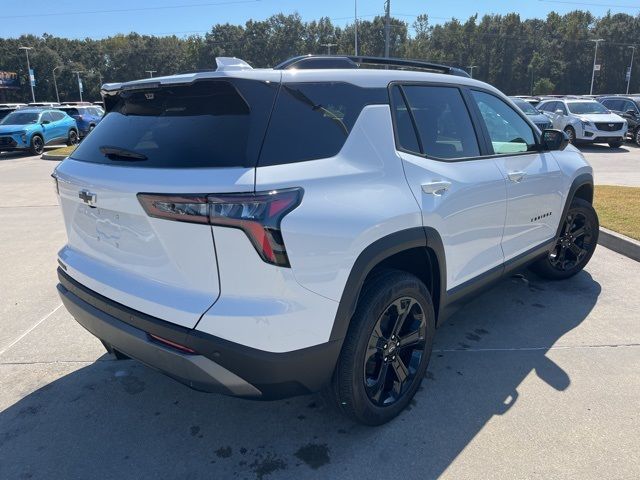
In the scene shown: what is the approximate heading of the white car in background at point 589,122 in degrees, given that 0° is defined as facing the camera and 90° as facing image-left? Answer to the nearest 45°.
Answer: approximately 315°

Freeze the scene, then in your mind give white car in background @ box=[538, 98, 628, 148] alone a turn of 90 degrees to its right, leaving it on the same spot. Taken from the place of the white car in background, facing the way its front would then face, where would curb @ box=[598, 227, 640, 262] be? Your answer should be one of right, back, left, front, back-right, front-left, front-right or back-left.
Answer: front-left

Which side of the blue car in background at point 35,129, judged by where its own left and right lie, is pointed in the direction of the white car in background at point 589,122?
left

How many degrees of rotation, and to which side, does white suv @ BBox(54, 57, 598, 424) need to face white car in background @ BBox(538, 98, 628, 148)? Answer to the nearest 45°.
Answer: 0° — it already faces it

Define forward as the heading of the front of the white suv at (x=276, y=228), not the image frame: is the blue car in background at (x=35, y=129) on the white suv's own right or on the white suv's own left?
on the white suv's own left

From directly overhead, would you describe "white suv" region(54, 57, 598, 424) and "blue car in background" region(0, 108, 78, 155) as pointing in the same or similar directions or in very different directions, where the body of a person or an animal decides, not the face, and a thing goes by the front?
very different directions

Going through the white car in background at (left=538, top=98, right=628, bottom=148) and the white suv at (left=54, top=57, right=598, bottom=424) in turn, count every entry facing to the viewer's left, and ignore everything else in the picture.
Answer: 0

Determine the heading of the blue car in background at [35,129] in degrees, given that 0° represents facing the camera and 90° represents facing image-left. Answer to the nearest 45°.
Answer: approximately 45°

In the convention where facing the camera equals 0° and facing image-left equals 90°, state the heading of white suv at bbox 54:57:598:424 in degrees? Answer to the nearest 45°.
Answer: approximately 225°

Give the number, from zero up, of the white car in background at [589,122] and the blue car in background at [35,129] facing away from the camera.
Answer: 0

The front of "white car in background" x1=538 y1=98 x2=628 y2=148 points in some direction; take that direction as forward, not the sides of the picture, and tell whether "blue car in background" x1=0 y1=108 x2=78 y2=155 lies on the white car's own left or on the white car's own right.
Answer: on the white car's own right

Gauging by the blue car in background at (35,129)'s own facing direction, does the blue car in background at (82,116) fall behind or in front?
behind

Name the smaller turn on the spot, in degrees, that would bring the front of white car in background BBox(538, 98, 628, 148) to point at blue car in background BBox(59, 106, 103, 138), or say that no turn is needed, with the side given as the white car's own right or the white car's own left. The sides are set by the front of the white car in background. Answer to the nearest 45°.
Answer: approximately 135° to the white car's own right

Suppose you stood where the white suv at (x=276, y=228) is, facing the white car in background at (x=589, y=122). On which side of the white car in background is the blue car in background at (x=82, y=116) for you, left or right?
left
